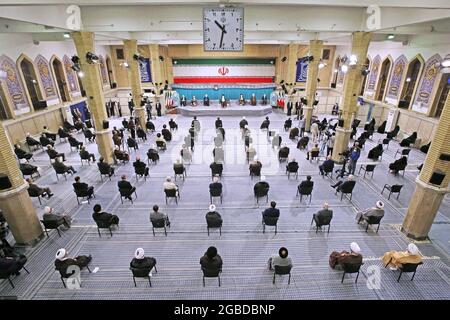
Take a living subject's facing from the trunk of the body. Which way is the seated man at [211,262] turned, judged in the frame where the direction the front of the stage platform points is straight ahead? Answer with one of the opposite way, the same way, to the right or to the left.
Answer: the opposite way

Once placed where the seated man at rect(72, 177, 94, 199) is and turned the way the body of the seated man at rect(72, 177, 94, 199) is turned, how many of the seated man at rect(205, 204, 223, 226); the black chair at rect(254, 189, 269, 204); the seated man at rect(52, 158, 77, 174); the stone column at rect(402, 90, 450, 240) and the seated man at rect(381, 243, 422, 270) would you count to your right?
4

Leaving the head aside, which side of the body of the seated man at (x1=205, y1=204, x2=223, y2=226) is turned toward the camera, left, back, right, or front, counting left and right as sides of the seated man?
back

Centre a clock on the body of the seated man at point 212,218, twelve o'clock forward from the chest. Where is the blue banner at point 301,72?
The blue banner is roughly at 1 o'clock from the seated man.

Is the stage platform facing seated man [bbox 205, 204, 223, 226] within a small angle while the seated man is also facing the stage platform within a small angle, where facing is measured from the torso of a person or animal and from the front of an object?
yes

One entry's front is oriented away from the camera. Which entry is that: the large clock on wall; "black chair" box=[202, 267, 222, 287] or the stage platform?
the black chair

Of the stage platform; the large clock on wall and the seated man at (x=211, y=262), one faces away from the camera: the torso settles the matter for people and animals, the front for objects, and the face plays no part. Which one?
the seated man

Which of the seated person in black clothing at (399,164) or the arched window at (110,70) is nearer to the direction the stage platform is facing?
the seated person in black clothing

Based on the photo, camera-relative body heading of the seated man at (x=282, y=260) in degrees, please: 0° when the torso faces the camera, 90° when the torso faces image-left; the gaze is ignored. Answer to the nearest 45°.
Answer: approximately 180°

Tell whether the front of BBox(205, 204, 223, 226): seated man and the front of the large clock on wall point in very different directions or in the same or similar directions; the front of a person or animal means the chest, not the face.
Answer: very different directions

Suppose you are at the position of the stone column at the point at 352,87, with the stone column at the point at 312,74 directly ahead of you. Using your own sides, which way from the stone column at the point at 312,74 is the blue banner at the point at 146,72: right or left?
left

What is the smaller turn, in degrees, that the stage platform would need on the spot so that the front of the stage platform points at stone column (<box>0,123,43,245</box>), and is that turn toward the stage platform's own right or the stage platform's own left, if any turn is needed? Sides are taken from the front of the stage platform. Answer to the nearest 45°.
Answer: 0° — it already faces it

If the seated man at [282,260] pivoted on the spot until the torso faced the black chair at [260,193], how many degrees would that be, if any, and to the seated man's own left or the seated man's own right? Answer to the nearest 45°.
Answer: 0° — they already face it

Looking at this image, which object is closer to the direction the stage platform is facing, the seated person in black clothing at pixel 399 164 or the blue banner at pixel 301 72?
the seated person in black clothing

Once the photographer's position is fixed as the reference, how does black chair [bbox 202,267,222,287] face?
facing away from the viewer

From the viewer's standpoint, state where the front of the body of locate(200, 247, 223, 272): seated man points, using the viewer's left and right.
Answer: facing away from the viewer

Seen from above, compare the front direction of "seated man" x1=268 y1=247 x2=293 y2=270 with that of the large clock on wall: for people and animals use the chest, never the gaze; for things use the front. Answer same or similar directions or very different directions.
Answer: very different directions
